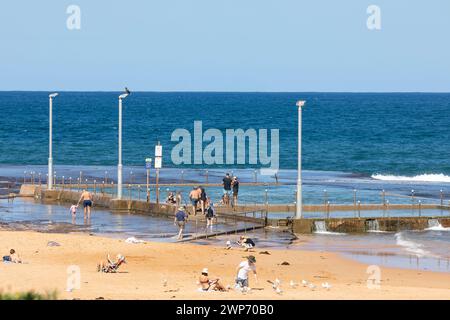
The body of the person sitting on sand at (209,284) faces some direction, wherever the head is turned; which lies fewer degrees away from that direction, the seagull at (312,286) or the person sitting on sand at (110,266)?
the seagull

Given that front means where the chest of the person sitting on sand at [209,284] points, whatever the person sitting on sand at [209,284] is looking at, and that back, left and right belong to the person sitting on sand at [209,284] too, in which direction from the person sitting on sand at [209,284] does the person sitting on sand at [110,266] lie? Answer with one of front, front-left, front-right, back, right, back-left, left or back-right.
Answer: back-left

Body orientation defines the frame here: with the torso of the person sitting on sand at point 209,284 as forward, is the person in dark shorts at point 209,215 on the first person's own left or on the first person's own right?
on the first person's own left

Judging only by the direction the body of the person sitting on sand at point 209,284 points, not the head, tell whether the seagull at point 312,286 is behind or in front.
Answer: in front
